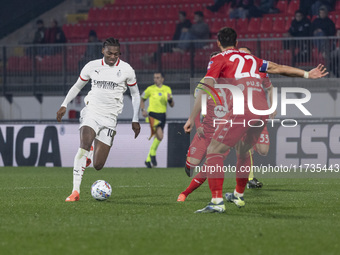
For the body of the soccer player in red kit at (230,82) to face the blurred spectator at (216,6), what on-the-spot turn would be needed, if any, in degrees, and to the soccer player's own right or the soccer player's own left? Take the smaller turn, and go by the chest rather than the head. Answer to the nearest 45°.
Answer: approximately 45° to the soccer player's own right

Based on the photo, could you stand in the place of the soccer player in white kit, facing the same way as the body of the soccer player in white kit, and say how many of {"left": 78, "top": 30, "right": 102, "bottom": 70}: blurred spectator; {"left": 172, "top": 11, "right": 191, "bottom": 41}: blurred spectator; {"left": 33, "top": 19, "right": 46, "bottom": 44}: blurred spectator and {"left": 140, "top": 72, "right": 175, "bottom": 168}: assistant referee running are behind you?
4

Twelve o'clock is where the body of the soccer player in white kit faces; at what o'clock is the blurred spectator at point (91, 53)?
The blurred spectator is roughly at 6 o'clock from the soccer player in white kit.

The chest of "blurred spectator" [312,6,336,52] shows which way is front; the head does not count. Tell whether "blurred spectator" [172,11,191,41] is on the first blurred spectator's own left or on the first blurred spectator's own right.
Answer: on the first blurred spectator's own right

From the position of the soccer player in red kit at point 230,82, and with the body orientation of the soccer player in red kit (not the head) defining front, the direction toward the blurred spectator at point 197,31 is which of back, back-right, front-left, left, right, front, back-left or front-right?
front-right

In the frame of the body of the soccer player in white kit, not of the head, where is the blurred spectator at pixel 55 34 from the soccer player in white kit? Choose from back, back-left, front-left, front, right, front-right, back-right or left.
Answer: back

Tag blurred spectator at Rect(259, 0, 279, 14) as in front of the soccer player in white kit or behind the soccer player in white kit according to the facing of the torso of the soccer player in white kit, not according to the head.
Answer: behind

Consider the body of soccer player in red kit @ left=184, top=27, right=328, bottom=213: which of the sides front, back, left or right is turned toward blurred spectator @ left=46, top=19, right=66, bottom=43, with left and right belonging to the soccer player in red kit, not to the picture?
front

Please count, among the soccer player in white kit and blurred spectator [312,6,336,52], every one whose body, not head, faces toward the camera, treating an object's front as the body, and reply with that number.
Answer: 2

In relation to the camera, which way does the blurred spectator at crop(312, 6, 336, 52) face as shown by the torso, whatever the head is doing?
toward the camera

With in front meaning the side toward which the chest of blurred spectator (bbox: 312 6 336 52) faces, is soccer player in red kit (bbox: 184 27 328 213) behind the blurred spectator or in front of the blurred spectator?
in front

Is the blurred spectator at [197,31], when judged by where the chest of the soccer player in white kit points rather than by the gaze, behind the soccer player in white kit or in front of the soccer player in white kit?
behind

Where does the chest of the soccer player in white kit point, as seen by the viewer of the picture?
toward the camera
